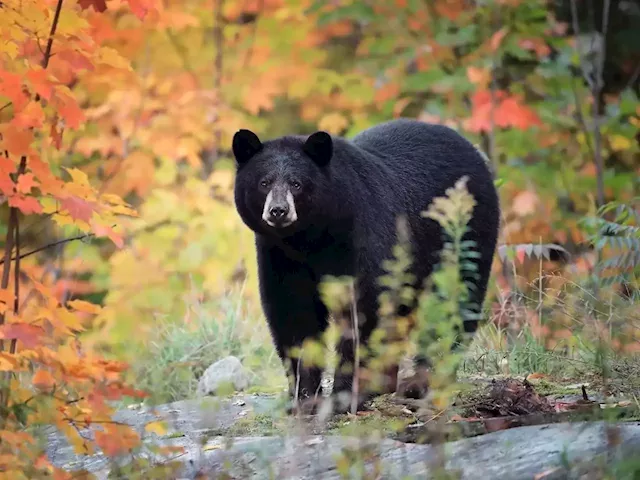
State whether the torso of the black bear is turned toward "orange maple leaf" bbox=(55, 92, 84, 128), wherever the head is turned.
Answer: yes

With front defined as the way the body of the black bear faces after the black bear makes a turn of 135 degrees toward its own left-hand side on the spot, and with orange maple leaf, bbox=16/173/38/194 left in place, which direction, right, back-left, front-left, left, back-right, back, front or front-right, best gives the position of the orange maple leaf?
back-right

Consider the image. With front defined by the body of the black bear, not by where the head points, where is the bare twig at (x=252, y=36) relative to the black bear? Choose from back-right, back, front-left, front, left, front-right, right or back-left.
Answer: back-right

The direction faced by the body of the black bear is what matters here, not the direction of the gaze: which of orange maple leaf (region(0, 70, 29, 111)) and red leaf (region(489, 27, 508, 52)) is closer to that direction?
the orange maple leaf

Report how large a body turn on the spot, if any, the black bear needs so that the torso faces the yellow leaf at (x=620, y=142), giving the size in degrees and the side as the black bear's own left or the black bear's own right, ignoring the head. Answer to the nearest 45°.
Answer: approximately 180°

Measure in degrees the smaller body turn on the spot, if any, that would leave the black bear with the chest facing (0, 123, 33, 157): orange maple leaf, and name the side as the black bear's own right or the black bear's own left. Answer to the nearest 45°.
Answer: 0° — it already faces it

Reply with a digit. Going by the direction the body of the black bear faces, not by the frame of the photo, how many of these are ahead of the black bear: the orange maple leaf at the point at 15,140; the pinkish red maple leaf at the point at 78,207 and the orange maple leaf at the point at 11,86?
3

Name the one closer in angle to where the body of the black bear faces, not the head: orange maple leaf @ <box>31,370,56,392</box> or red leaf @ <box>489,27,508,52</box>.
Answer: the orange maple leaf

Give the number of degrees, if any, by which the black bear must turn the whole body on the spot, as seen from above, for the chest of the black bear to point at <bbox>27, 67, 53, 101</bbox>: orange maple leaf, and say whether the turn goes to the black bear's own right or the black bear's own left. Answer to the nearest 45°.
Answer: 0° — it already faces it

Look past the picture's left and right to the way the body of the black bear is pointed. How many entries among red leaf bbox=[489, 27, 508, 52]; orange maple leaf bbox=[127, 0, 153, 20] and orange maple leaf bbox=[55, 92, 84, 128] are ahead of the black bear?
2

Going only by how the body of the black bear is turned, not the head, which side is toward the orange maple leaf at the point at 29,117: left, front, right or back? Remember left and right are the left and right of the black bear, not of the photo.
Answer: front

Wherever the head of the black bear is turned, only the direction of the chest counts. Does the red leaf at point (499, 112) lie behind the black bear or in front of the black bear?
behind

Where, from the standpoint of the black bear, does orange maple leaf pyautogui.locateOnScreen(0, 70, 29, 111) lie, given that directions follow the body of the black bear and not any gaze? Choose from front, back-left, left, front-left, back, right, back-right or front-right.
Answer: front

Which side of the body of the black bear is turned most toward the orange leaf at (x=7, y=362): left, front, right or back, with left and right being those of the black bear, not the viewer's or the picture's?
front
